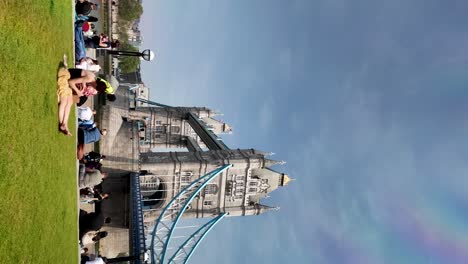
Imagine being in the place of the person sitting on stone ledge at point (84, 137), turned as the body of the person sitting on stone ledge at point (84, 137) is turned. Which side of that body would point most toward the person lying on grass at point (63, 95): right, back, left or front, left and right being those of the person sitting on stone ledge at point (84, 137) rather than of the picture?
right
